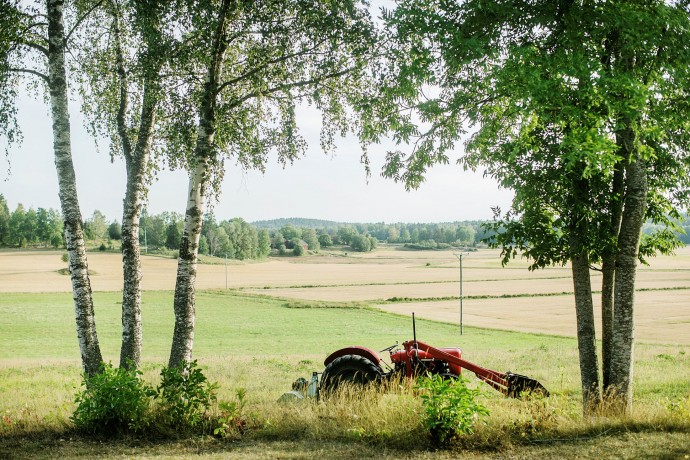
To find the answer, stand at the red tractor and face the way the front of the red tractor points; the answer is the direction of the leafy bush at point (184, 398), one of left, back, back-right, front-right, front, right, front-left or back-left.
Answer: back-right

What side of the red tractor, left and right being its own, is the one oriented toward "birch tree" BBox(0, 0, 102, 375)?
back

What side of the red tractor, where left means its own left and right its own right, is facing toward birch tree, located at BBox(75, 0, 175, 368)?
back

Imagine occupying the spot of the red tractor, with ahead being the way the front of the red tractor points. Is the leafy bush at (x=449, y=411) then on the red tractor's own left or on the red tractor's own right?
on the red tractor's own right

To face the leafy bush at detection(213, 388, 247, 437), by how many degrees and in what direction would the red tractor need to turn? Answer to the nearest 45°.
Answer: approximately 135° to its right

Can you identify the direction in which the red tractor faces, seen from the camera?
facing to the right of the viewer
